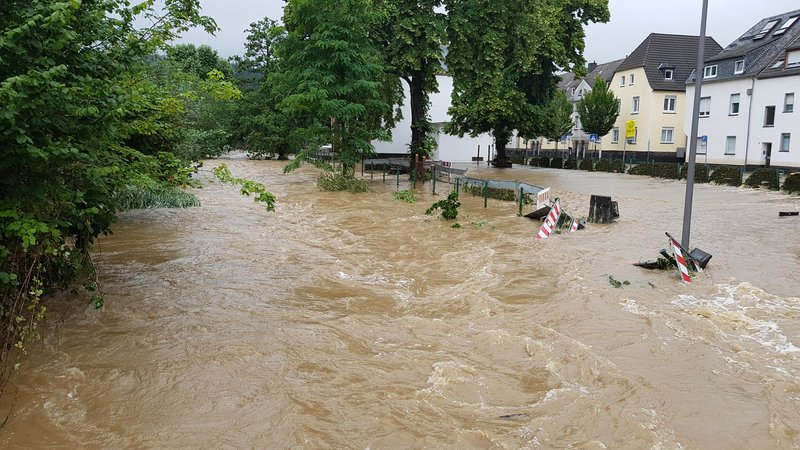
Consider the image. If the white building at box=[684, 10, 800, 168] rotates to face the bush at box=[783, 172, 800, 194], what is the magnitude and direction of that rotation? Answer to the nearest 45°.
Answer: approximately 45° to its left

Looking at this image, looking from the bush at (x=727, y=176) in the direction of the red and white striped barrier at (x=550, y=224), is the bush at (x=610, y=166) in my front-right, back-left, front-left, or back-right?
back-right

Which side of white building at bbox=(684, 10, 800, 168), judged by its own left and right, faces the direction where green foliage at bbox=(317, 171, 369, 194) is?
front

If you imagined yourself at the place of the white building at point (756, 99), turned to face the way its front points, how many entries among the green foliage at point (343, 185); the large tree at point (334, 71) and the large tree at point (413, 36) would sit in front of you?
3

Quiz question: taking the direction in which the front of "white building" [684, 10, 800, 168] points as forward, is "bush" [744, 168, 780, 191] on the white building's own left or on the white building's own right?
on the white building's own left

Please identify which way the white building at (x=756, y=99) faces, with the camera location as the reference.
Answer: facing the viewer and to the left of the viewer

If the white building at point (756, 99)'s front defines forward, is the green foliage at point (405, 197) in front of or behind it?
in front

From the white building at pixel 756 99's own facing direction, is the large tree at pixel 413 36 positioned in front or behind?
in front

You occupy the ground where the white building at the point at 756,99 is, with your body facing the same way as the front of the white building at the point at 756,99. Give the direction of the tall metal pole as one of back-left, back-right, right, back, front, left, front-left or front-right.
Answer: front-left
